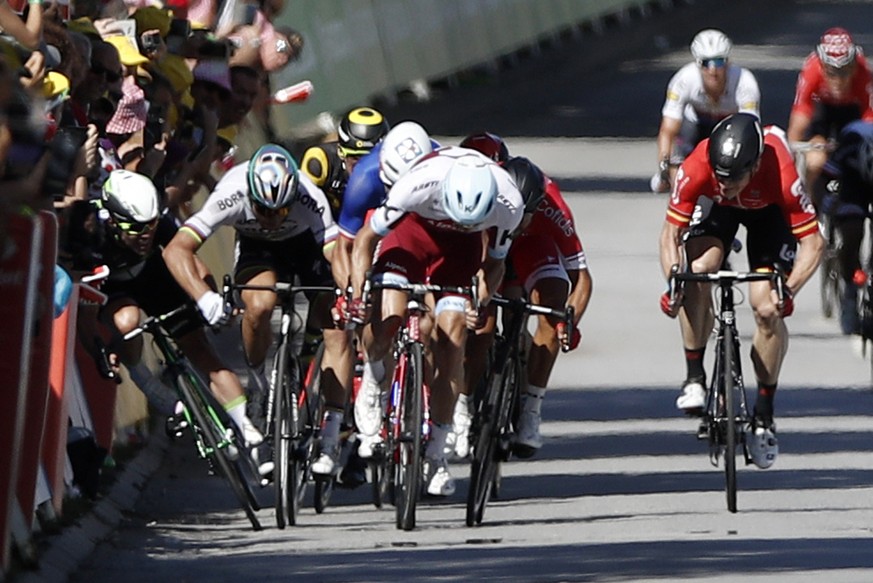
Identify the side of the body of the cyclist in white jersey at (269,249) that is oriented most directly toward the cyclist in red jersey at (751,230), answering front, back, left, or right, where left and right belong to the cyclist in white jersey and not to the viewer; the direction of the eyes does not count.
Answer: left

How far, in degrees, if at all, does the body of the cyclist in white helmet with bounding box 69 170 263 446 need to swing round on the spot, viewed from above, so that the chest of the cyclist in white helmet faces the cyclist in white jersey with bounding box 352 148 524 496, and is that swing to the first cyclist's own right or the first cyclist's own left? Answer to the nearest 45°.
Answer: approximately 90° to the first cyclist's own left

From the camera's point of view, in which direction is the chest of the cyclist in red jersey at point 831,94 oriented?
toward the camera

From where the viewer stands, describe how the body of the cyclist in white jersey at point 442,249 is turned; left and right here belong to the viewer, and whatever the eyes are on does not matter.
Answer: facing the viewer

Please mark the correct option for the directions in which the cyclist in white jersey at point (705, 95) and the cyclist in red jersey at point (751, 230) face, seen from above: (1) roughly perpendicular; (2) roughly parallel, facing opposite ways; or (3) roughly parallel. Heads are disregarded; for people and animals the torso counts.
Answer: roughly parallel

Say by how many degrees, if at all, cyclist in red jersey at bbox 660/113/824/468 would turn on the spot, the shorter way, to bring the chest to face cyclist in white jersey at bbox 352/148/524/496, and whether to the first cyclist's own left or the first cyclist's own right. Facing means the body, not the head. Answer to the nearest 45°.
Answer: approximately 45° to the first cyclist's own right

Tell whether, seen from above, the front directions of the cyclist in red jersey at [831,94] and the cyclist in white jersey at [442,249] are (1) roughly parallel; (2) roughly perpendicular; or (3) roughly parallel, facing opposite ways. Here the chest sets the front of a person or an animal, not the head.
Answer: roughly parallel

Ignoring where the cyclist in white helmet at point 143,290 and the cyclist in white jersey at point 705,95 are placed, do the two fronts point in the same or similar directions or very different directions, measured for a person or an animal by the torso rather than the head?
same or similar directions

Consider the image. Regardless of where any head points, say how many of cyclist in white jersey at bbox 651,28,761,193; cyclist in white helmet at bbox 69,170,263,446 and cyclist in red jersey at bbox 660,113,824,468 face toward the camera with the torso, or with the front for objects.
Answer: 3

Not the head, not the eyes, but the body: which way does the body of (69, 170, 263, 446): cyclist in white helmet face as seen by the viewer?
toward the camera

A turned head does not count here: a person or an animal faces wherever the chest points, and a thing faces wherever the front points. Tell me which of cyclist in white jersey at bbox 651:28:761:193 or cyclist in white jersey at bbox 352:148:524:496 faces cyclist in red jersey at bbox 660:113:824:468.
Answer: cyclist in white jersey at bbox 651:28:761:193

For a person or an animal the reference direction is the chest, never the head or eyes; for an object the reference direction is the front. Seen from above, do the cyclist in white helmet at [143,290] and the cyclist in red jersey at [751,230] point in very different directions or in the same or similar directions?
same or similar directions

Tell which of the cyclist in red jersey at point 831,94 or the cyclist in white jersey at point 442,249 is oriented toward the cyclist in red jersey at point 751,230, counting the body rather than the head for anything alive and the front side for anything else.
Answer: the cyclist in red jersey at point 831,94
